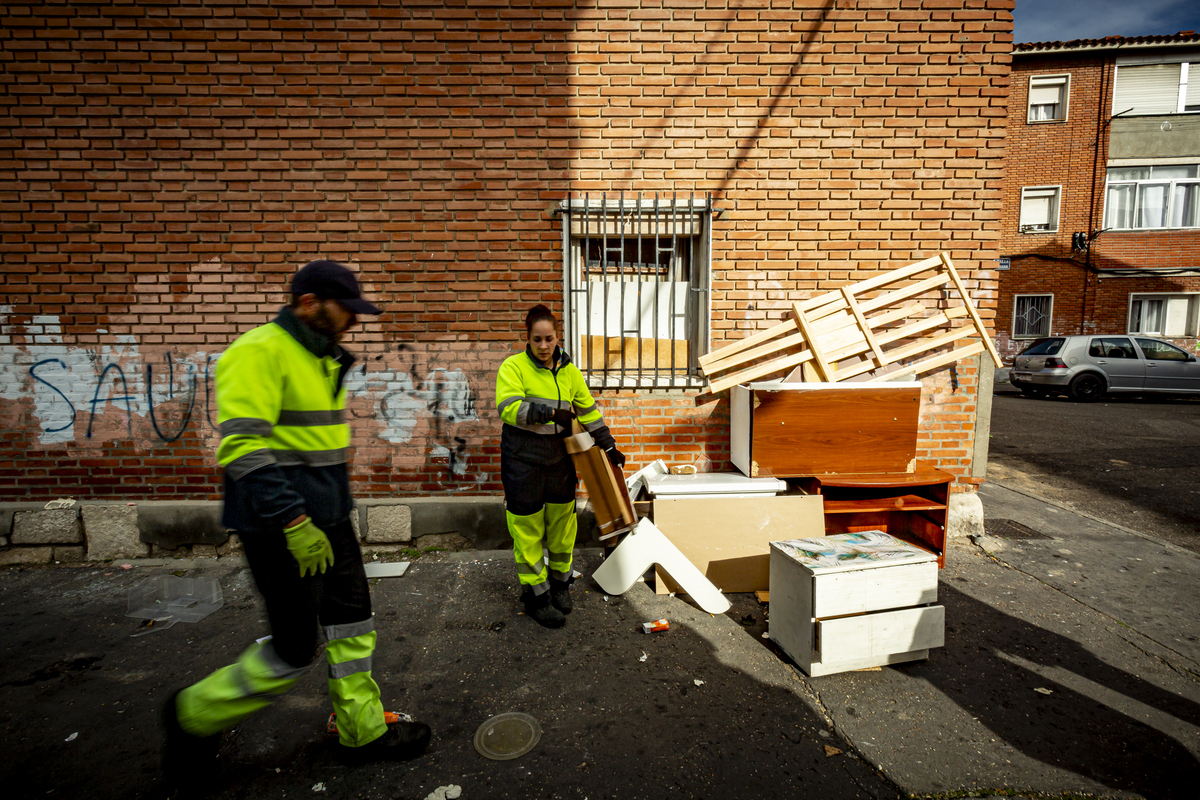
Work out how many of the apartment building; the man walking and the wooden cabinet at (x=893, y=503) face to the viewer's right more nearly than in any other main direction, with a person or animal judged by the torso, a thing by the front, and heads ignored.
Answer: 1

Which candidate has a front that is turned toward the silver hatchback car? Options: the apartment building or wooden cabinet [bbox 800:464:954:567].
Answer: the apartment building

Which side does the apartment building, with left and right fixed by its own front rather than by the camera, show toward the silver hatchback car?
front

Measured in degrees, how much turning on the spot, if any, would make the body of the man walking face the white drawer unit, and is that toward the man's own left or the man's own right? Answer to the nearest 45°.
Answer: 0° — they already face it

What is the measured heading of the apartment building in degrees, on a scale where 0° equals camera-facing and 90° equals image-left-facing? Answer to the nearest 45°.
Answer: approximately 0°

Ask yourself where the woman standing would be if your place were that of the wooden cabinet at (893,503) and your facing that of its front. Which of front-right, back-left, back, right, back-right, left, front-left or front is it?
front-right

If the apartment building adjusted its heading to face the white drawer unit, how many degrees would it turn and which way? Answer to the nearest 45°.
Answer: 0° — it already faces it

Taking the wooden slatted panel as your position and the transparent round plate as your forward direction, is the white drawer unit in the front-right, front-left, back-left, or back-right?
front-left

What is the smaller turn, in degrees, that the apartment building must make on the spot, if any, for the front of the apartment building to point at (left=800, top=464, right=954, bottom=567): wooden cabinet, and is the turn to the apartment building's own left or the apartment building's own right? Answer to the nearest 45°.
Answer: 0° — it already faces it

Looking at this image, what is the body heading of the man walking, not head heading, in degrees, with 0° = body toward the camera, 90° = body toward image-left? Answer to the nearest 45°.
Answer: approximately 270°

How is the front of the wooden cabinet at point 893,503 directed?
toward the camera

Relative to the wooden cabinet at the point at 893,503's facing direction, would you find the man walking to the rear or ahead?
ahead

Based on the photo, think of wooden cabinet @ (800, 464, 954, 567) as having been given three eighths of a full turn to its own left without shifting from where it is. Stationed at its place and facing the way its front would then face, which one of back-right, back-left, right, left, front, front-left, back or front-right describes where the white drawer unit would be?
back-right

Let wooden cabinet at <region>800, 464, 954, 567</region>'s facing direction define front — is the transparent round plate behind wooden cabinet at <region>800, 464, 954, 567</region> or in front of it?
in front

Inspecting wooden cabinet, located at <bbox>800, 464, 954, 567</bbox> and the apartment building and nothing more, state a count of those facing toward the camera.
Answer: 2
